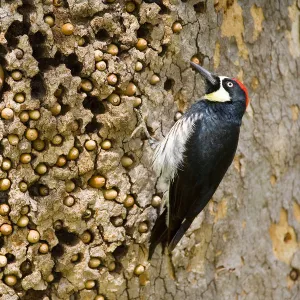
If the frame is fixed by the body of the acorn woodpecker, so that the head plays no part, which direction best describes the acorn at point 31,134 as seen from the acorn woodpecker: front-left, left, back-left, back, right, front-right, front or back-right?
front-left

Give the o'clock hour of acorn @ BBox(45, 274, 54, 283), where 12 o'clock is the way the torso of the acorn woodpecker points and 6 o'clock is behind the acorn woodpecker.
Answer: The acorn is roughly at 10 o'clock from the acorn woodpecker.

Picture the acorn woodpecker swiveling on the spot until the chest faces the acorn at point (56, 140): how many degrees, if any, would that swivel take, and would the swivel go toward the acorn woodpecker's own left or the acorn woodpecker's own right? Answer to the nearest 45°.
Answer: approximately 45° to the acorn woodpecker's own left

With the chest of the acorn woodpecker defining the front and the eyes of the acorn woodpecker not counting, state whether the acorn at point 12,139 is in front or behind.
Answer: in front

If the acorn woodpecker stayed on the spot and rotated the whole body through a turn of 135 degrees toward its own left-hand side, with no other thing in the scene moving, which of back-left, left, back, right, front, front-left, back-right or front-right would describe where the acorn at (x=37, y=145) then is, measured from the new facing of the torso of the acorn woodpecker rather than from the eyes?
right

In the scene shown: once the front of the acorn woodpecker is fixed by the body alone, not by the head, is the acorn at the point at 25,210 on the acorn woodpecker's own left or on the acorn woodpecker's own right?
on the acorn woodpecker's own left

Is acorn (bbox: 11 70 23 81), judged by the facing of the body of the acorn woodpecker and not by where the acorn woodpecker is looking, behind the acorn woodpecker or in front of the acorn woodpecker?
in front

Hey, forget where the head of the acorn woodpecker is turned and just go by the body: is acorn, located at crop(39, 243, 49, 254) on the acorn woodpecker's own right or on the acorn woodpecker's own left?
on the acorn woodpecker's own left

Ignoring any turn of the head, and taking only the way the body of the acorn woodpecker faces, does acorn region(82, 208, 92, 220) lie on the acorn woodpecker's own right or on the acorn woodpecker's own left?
on the acorn woodpecker's own left
